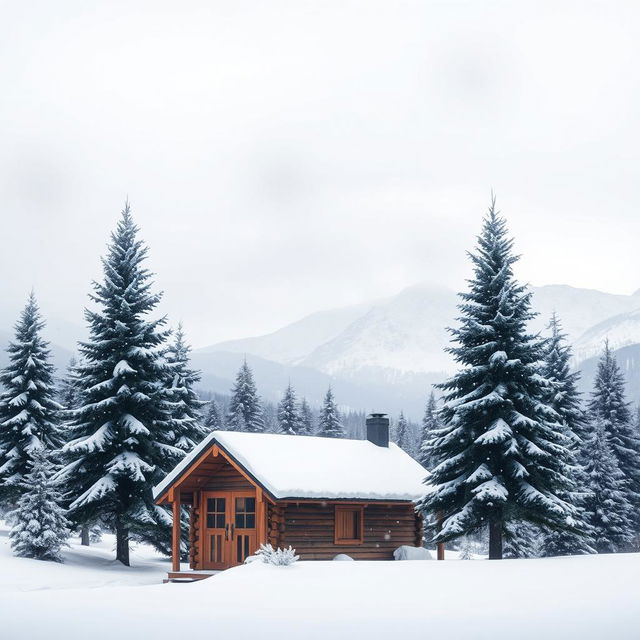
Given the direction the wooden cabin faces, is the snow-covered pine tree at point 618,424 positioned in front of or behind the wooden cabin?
behind

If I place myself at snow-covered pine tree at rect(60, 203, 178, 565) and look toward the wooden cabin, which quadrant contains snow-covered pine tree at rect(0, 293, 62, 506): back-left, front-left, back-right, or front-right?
back-left

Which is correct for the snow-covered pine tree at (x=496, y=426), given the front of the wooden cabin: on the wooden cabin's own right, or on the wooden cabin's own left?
on the wooden cabin's own left

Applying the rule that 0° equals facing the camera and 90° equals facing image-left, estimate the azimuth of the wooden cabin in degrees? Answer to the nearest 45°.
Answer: approximately 45°

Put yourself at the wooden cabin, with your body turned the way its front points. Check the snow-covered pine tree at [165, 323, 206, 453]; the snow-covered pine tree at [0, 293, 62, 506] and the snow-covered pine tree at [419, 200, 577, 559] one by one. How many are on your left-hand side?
1

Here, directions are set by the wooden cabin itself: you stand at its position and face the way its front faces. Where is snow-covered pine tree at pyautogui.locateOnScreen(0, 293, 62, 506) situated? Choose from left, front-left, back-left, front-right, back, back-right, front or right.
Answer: right

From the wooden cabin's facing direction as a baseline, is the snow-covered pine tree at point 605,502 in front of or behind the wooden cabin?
behind

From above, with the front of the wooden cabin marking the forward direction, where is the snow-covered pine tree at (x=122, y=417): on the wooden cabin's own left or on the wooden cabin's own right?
on the wooden cabin's own right
